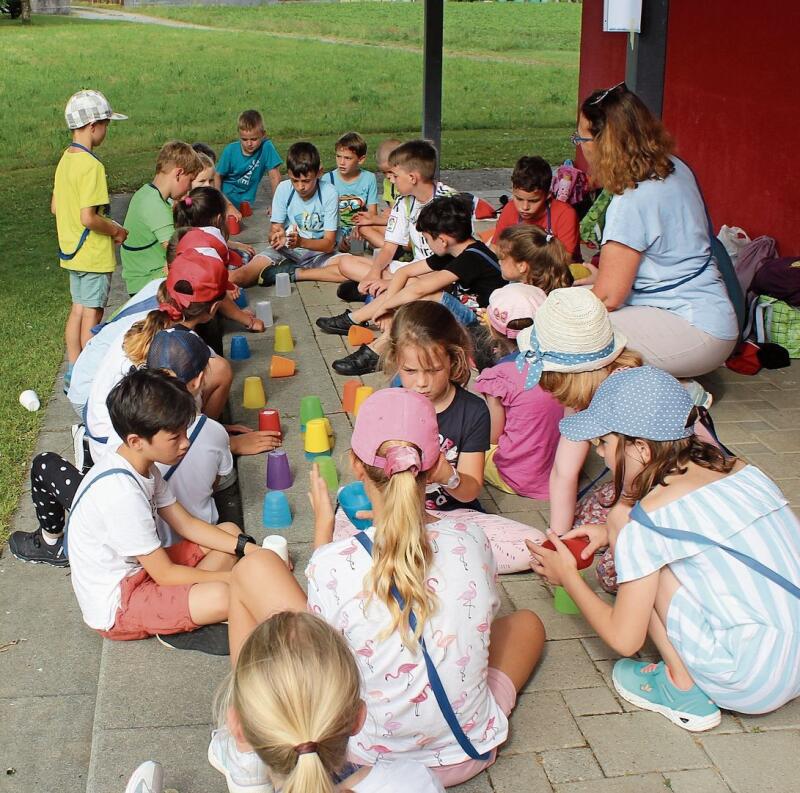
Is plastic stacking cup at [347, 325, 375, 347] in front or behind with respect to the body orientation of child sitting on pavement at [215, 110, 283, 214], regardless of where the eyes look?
in front

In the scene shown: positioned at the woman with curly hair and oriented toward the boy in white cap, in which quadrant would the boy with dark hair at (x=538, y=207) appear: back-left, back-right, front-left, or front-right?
front-right

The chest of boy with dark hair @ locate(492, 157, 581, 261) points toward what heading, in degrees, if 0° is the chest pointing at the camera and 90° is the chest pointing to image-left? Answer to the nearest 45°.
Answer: approximately 45°

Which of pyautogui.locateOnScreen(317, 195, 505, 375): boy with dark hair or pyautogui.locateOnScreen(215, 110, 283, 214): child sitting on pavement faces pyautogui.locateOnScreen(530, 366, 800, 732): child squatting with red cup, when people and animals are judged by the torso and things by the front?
the child sitting on pavement

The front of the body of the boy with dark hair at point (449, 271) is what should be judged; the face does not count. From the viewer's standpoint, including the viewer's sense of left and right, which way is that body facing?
facing to the left of the viewer

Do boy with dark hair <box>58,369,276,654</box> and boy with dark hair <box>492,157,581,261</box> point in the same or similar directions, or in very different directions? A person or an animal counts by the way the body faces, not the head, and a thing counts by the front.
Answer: very different directions

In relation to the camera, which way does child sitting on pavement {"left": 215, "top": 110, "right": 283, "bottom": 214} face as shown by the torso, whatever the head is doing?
toward the camera

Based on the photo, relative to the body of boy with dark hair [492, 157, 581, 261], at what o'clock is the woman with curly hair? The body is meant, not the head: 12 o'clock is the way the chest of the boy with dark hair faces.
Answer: The woman with curly hair is roughly at 10 o'clock from the boy with dark hair.

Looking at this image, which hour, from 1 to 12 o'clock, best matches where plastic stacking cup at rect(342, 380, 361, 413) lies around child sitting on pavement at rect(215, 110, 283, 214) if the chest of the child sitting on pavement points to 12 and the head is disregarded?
The plastic stacking cup is roughly at 12 o'clock from the child sitting on pavement.

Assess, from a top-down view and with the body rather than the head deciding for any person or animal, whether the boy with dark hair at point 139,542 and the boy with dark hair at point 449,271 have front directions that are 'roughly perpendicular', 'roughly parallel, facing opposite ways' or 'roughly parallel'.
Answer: roughly parallel, facing opposite ways

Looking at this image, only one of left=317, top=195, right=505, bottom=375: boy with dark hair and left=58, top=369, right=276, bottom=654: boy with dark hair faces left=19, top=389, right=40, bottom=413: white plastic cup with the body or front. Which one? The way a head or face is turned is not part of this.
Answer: left=317, top=195, right=505, bottom=375: boy with dark hair

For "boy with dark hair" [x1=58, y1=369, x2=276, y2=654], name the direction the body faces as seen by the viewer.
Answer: to the viewer's right

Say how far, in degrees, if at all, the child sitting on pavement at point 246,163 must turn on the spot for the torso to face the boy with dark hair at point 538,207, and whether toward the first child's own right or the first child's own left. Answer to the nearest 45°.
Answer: approximately 45° to the first child's own left

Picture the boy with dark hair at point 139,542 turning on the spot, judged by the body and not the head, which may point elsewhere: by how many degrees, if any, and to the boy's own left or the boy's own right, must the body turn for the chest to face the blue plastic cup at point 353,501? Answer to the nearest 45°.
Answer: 0° — they already face it

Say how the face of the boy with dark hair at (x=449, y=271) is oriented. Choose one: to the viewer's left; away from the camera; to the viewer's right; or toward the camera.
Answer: to the viewer's left

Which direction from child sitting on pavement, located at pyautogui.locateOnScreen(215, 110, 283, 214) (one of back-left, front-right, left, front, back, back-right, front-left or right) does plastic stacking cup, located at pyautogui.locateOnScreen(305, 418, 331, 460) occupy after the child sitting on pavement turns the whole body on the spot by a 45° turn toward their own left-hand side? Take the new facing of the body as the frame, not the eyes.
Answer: front-right

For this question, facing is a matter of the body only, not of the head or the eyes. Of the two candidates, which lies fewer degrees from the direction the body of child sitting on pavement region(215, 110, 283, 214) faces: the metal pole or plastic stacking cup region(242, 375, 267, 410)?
the plastic stacking cup
